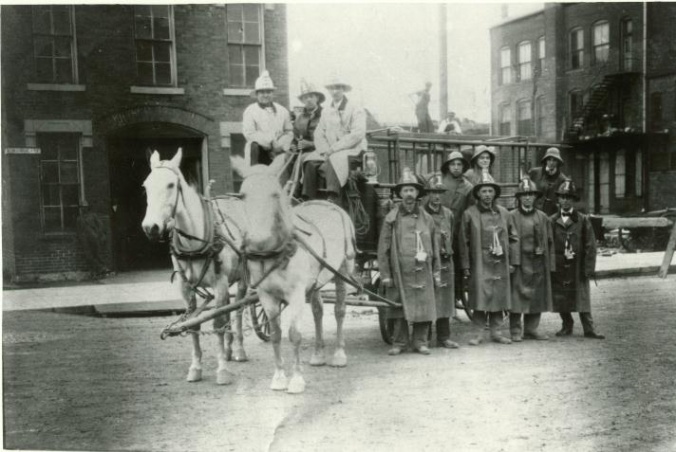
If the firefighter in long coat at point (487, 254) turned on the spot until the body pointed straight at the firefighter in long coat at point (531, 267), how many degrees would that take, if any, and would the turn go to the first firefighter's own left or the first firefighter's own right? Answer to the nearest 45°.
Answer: approximately 135° to the first firefighter's own left

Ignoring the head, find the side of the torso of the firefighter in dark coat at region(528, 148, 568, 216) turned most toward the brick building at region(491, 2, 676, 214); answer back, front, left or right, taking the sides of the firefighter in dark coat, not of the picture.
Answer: back

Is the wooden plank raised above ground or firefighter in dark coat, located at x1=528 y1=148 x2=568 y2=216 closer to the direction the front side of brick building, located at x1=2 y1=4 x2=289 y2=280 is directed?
the firefighter in dark coat

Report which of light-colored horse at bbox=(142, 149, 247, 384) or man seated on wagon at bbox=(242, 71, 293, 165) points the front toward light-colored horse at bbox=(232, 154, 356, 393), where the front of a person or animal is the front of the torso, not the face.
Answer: the man seated on wagon

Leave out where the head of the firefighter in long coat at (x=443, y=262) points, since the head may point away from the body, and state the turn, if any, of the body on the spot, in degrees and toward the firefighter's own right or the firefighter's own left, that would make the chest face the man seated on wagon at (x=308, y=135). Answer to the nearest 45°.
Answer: approximately 90° to the firefighter's own right

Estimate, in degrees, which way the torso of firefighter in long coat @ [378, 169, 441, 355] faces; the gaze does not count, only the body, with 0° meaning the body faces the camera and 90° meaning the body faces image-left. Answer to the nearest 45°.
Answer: approximately 0°

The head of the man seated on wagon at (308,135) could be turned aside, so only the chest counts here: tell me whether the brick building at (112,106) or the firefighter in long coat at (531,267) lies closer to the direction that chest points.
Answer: the brick building

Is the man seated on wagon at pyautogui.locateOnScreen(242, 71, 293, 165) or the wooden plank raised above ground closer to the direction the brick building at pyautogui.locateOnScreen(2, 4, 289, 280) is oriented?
the man seated on wagon

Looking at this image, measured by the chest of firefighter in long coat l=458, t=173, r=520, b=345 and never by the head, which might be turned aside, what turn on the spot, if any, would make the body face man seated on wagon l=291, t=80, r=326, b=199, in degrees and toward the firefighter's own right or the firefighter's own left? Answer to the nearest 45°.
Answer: approximately 90° to the firefighter's own right

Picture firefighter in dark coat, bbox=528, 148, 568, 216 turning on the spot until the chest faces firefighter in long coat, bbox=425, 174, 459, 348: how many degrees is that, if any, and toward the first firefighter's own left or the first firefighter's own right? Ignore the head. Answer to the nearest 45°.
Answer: approximately 45° to the first firefighter's own right

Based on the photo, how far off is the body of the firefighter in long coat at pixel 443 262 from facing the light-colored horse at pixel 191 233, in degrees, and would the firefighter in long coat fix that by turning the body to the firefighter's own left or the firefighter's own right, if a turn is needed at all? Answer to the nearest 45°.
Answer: approximately 45° to the firefighter's own right
